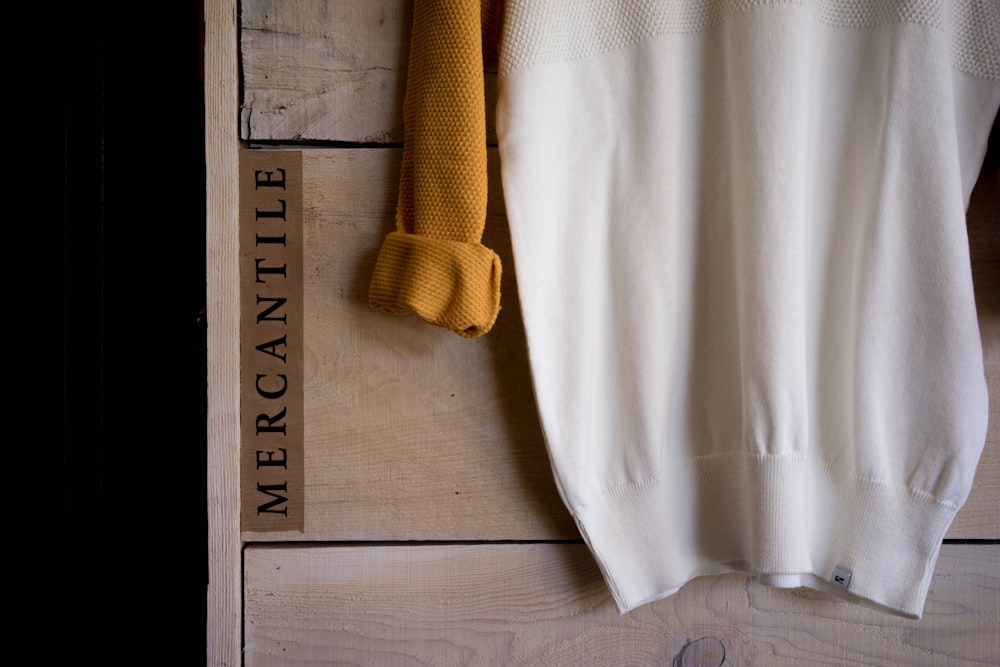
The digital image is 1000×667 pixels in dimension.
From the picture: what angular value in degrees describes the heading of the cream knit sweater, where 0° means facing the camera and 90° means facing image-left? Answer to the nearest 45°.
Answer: approximately 0°
